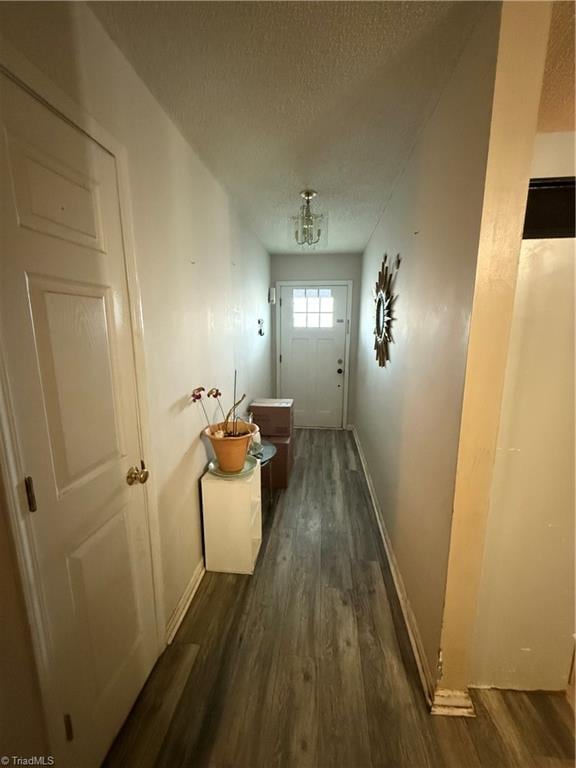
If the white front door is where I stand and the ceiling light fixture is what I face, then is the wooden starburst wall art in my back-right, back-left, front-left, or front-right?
front-left

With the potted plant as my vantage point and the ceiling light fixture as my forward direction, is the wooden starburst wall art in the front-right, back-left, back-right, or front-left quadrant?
front-right

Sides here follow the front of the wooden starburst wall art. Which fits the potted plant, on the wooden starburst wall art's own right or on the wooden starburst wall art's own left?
on the wooden starburst wall art's own left

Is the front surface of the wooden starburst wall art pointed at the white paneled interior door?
no

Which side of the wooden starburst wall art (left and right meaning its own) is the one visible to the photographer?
left

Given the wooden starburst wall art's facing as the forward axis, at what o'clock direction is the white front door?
The white front door is roughly at 2 o'clock from the wooden starburst wall art.
